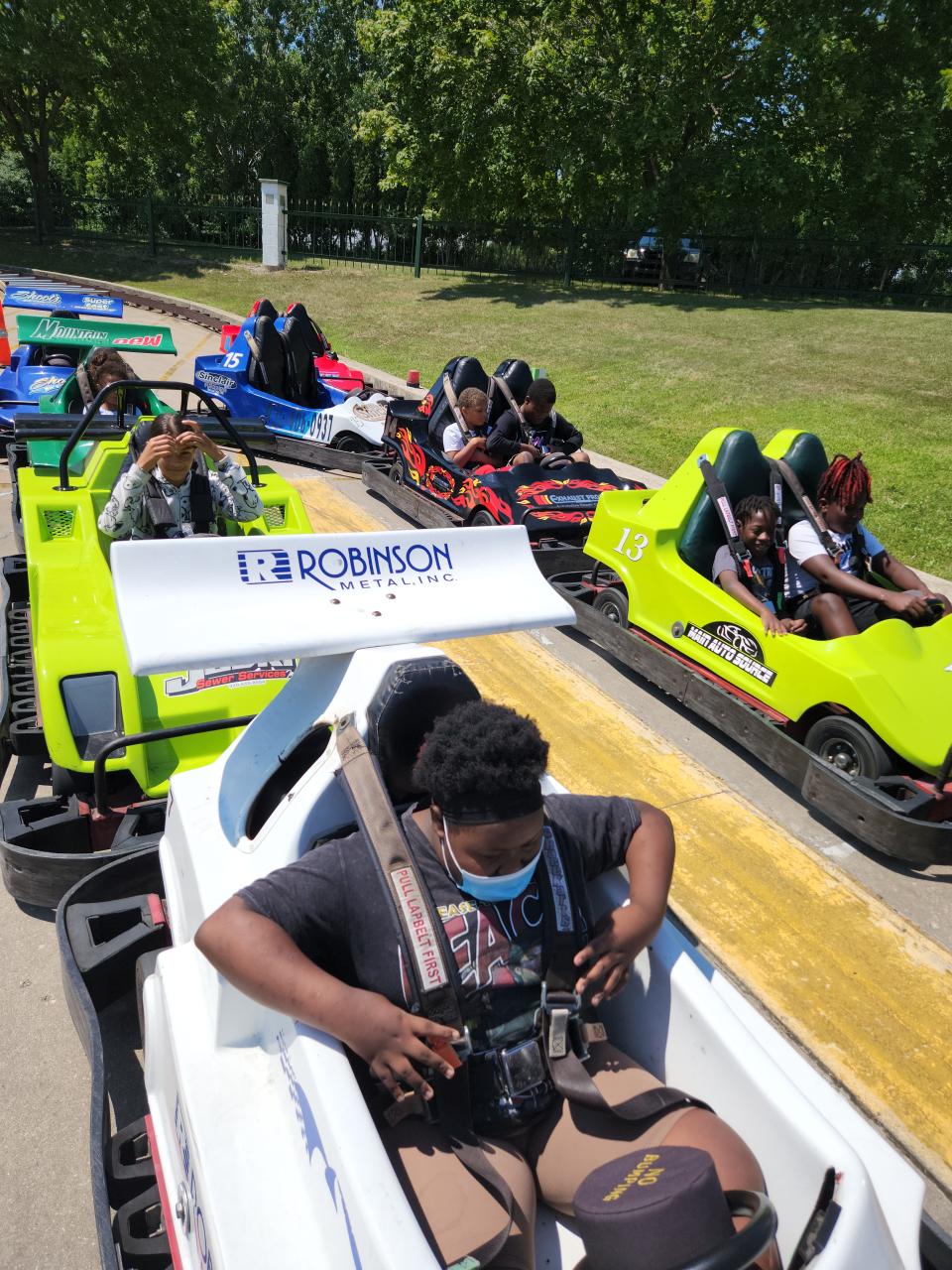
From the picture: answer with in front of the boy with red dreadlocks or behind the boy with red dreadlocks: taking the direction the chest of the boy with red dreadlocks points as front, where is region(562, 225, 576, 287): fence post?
behind

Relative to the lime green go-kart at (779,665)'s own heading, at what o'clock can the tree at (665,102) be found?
The tree is roughly at 7 o'clock from the lime green go-kart.

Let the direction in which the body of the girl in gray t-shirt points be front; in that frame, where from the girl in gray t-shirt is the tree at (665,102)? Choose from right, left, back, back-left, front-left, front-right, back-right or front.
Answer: back-left

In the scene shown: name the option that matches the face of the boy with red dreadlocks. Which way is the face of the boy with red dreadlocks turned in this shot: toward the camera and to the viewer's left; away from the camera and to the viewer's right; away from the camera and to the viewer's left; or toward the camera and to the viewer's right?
toward the camera and to the viewer's right

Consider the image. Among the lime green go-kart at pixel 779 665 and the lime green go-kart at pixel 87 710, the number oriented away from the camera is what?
0

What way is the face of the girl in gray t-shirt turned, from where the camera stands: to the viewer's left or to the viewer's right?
to the viewer's right

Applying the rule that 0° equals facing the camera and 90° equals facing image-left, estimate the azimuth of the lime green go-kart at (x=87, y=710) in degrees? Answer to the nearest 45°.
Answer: approximately 0°

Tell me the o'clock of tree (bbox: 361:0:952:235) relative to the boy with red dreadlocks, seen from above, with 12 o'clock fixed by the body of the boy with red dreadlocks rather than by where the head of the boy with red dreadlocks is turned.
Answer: The tree is roughly at 7 o'clock from the boy with red dreadlocks.

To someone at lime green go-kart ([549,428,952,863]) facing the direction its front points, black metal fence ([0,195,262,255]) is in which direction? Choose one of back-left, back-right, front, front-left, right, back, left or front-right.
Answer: back

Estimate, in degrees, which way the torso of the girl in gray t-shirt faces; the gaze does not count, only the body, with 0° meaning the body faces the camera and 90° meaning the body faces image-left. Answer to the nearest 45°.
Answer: approximately 315°

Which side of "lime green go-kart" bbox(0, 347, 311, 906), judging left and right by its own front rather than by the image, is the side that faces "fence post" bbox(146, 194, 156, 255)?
back

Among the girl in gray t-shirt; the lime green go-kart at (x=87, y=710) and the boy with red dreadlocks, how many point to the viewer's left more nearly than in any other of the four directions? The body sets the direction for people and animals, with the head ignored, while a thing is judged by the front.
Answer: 0

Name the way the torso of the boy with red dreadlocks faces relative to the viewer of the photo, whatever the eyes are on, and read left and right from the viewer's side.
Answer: facing the viewer and to the right of the viewer
